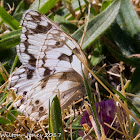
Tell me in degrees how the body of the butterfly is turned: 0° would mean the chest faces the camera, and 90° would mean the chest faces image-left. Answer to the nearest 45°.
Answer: approximately 270°

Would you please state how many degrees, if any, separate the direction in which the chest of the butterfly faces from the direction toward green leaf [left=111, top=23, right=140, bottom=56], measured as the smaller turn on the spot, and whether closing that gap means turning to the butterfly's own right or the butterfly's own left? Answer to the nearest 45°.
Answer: approximately 45° to the butterfly's own left

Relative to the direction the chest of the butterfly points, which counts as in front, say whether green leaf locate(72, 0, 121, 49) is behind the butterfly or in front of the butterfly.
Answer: in front

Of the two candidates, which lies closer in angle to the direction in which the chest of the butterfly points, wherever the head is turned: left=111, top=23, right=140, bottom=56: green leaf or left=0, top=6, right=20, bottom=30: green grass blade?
the green leaf

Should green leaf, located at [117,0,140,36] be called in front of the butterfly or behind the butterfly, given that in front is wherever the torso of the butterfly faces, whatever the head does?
in front

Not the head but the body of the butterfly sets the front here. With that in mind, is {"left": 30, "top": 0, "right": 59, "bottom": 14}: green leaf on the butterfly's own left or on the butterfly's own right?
on the butterfly's own left

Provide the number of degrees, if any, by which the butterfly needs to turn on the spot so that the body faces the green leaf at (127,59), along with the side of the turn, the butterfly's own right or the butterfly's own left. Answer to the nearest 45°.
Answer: approximately 45° to the butterfly's own left
